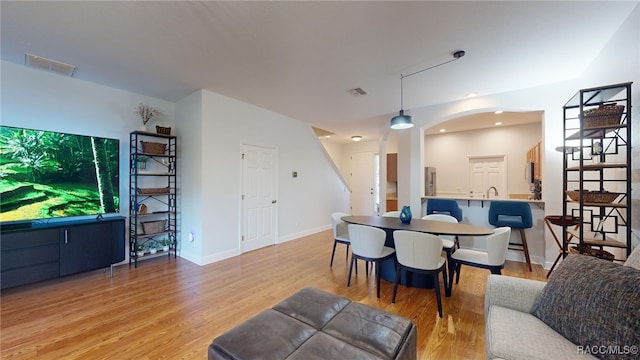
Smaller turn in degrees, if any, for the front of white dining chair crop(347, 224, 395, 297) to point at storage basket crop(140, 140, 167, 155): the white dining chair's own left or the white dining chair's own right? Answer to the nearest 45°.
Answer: approximately 135° to the white dining chair's own left

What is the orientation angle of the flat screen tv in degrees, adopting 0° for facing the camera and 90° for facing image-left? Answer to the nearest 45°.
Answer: approximately 315°

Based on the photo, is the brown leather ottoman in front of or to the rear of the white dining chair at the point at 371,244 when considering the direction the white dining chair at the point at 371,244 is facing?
to the rear

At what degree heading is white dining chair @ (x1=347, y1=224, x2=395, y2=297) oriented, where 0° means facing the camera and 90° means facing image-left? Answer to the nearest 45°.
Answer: approximately 225°

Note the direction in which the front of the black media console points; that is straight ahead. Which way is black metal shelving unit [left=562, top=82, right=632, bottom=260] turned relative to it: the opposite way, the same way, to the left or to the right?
the opposite way
